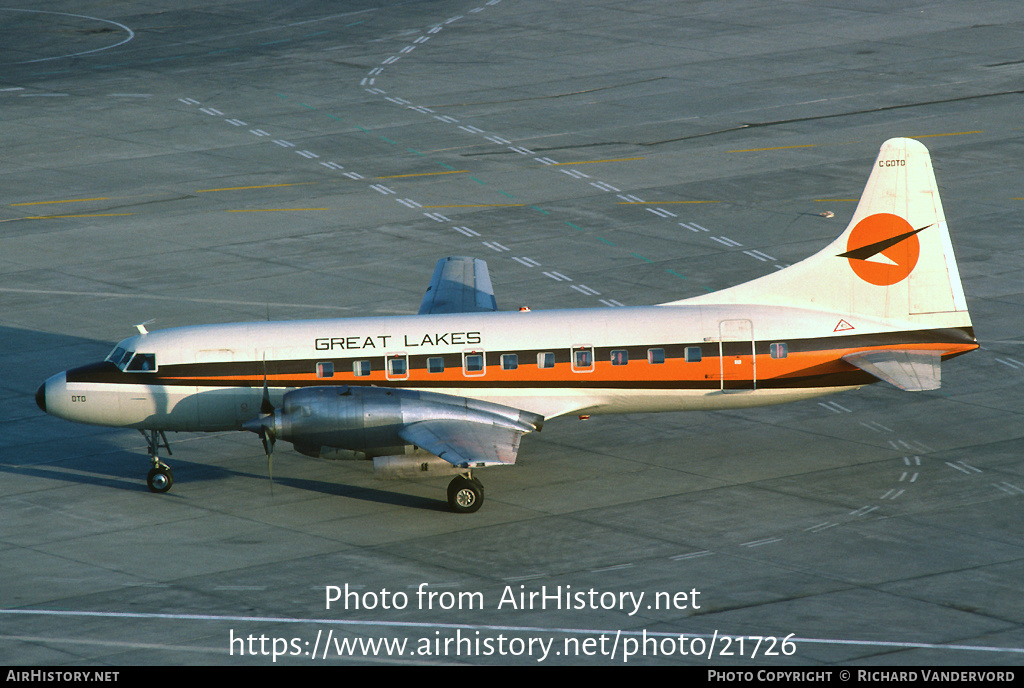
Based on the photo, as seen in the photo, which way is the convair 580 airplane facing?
to the viewer's left
